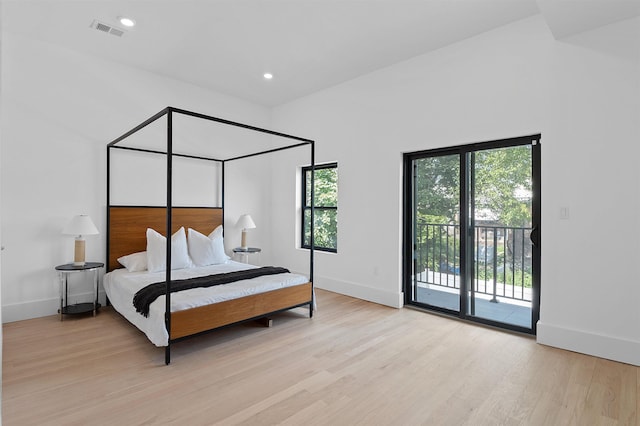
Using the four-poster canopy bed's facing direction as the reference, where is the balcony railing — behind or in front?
in front

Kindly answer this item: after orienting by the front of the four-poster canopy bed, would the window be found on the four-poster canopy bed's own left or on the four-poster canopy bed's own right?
on the four-poster canopy bed's own left

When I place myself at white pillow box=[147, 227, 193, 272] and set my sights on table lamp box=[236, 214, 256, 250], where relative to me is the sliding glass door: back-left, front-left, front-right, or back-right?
front-right

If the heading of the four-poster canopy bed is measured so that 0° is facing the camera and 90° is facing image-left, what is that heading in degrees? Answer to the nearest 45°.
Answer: approximately 315°
